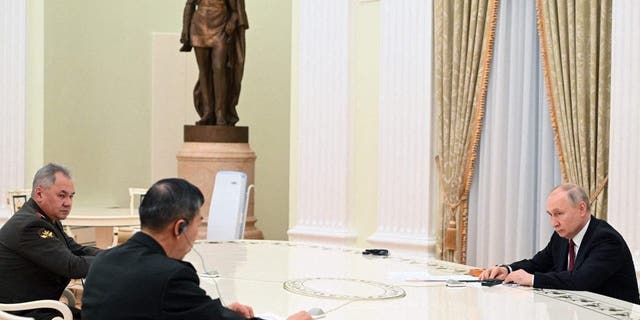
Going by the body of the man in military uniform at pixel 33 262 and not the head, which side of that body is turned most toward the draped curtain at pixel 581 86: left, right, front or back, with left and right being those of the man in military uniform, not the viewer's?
front

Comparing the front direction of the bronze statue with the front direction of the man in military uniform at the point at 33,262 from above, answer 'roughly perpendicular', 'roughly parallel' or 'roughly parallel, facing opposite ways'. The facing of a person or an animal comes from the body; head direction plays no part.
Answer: roughly perpendicular

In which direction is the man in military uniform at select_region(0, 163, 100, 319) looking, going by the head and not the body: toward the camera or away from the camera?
toward the camera

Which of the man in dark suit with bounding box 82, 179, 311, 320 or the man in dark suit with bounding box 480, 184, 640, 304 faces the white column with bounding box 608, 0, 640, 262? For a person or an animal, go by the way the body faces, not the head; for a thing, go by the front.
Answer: the man in dark suit with bounding box 82, 179, 311, 320

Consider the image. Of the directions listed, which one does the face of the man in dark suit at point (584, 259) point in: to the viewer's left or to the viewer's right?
to the viewer's left

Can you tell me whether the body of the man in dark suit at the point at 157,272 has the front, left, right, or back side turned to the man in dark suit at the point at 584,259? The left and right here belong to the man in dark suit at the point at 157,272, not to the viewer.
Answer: front

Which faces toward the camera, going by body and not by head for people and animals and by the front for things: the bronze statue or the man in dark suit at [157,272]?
the bronze statue

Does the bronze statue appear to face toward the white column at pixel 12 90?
no

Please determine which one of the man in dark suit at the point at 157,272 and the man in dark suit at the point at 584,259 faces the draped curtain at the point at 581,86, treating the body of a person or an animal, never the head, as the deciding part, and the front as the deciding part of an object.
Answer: the man in dark suit at the point at 157,272

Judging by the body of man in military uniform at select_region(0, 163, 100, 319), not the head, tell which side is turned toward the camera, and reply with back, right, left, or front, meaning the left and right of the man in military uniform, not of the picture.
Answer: right

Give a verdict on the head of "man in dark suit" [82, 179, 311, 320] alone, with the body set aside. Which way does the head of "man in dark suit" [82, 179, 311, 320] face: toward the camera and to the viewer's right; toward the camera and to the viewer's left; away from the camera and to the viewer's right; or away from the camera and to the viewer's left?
away from the camera and to the viewer's right

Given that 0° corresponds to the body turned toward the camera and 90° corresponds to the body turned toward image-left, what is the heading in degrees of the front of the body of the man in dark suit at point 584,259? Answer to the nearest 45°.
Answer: approximately 45°

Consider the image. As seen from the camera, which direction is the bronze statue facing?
toward the camera

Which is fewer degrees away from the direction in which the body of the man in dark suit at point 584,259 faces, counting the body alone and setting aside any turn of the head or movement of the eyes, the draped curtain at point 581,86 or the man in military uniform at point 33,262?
the man in military uniform

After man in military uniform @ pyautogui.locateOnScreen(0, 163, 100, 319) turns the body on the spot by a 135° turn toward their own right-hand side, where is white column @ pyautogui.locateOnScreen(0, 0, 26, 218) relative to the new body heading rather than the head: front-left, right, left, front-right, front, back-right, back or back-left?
back-right

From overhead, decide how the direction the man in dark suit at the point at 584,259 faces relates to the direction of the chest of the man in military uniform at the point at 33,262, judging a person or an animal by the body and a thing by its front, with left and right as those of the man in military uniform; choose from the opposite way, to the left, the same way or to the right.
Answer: the opposite way
